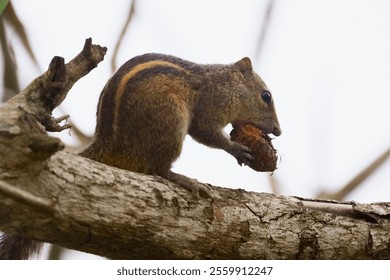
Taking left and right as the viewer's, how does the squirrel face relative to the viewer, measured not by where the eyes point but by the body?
facing to the right of the viewer
